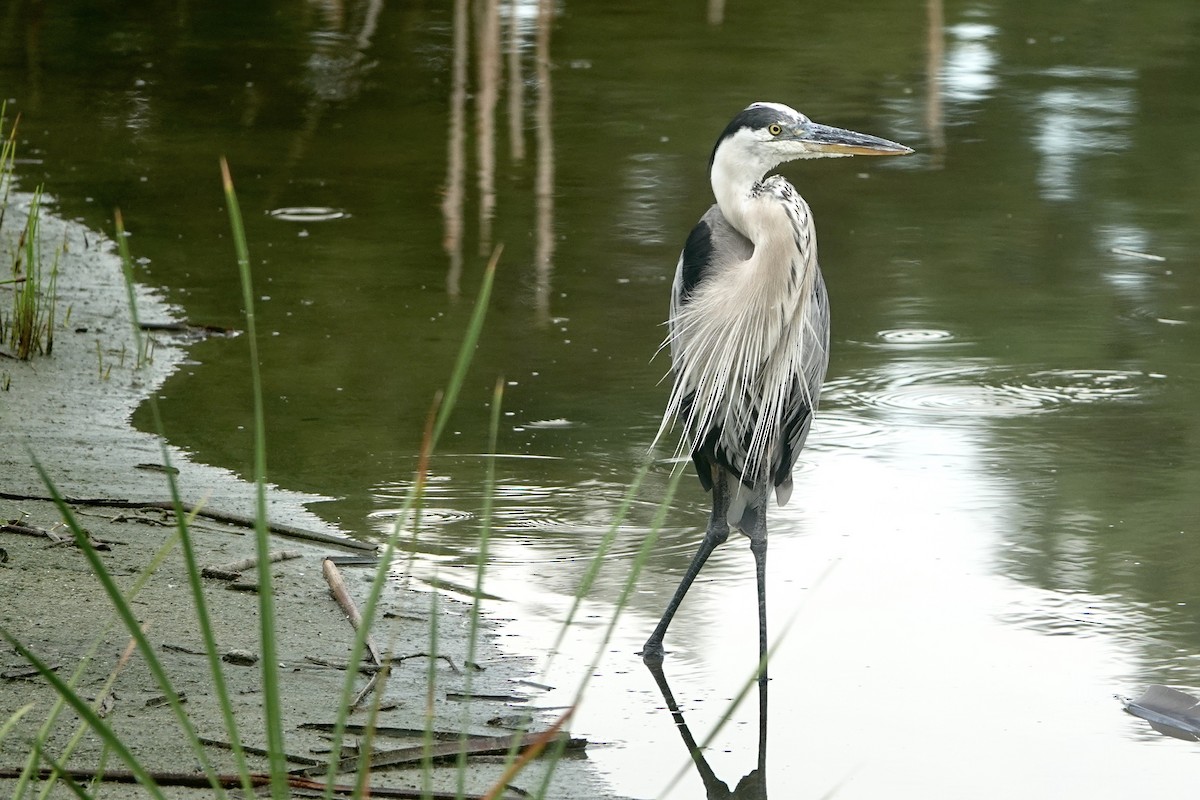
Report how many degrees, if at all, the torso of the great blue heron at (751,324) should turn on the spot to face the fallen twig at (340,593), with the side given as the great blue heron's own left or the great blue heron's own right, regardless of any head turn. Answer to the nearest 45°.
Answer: approximately 90° to the great blue heron's own right

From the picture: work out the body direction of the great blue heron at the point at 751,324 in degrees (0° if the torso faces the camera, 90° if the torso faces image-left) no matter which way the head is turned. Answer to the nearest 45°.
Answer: approximately 0°

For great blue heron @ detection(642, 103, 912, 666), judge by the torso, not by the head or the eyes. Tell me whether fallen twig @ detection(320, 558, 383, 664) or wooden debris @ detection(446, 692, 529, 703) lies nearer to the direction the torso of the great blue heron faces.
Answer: the wooden debris

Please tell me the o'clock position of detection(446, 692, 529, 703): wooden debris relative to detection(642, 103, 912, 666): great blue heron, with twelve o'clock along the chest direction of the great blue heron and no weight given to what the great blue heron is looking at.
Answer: The wooden debris is roughly at 1 o'clock from the great blue heron.

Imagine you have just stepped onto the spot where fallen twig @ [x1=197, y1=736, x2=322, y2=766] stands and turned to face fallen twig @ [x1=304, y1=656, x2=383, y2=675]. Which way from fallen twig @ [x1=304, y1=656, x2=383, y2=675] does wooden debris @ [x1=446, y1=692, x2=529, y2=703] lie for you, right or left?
right

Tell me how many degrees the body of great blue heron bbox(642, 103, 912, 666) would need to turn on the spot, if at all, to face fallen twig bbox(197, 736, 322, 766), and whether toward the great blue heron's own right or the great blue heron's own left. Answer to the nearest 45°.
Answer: approximately 45° to the great blue heron's own right
